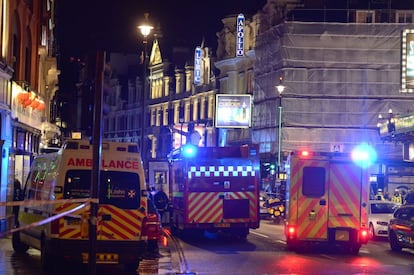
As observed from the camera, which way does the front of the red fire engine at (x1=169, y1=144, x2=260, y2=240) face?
facing away from the viewer

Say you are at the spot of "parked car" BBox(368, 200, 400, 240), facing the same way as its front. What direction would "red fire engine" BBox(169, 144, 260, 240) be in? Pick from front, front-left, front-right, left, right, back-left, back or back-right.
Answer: right

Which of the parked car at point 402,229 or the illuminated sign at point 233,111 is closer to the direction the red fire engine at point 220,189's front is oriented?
the illuminated sign

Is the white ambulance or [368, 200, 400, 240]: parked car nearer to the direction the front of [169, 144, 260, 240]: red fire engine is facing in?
the parked car

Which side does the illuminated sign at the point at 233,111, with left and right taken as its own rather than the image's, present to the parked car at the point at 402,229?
front

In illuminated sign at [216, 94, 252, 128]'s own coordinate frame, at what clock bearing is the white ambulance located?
The white ambulance is roughly at 12 o'clock from the illuminated sign.

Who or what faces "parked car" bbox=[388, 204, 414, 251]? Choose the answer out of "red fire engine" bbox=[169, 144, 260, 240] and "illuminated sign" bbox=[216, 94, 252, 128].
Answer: the illuminated sign

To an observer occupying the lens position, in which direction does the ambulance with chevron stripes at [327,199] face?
facing away from the viewer

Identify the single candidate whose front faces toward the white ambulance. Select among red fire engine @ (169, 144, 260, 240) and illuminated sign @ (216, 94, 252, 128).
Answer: the illuminated sign

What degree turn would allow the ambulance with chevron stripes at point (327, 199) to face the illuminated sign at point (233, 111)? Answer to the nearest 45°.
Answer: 0° — it already faces it

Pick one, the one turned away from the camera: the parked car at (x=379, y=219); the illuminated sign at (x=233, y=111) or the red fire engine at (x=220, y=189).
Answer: the red fire engine

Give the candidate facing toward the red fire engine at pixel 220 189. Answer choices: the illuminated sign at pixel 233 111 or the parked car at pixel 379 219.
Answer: the illuminated sign

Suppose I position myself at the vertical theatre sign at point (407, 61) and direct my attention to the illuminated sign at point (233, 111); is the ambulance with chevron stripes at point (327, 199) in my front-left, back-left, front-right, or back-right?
back-left

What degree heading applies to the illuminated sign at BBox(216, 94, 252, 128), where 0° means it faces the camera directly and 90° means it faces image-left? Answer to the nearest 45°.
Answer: approximately 0°

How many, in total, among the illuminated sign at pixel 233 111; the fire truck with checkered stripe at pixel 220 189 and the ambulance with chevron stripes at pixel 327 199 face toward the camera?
1

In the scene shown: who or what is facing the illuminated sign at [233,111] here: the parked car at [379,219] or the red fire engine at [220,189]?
the red fire engine

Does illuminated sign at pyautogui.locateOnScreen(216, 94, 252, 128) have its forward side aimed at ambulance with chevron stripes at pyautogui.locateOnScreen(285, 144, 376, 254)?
yes

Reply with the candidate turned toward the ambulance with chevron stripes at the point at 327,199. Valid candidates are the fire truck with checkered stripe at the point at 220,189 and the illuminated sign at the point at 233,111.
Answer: the illuminated sign
